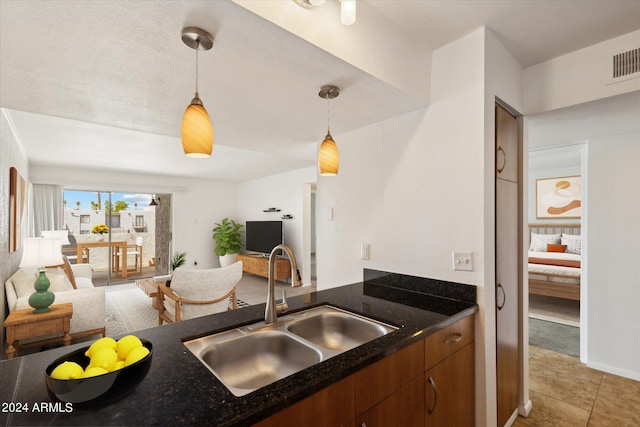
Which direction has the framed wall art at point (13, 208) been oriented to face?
to the viewer's right

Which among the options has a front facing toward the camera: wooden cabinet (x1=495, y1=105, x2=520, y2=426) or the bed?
the bed

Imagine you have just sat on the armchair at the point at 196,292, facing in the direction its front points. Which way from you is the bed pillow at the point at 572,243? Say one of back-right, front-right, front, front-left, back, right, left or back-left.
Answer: back-right

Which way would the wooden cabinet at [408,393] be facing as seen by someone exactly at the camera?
facing the viewer and to the right of the viewer

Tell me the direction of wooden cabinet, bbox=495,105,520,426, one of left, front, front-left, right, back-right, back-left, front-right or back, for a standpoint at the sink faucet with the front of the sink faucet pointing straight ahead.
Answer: front-left

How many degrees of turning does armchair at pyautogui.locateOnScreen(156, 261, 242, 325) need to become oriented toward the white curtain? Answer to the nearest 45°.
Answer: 0° — it already faces it

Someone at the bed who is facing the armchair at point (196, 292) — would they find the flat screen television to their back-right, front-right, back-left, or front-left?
front-right

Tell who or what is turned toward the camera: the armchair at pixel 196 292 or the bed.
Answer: the bed

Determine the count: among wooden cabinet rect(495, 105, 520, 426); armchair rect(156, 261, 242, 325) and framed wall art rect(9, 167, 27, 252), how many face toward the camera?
0

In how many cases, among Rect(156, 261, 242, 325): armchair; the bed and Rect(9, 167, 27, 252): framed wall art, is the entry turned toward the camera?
1

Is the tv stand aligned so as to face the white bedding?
no

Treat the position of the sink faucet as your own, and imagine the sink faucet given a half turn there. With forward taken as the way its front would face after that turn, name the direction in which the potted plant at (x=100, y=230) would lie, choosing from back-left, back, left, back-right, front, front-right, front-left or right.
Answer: front

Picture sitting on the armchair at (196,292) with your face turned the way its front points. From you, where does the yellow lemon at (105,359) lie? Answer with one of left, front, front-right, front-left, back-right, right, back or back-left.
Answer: back-left

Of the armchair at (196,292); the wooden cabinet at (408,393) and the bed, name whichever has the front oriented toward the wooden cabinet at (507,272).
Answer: the bed
